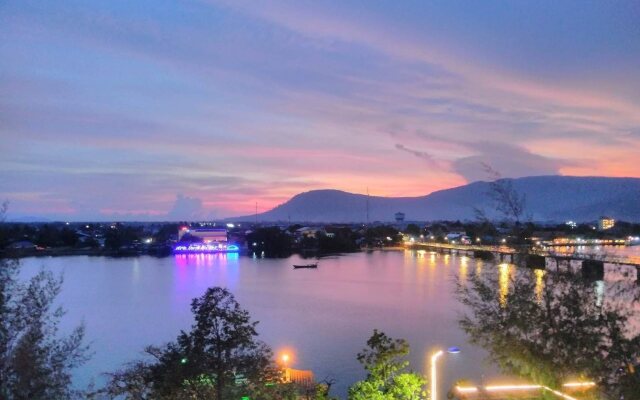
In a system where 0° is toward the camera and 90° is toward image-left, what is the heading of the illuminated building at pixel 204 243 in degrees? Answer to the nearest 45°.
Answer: approximately 0°

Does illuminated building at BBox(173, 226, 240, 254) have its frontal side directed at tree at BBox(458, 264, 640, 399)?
yes

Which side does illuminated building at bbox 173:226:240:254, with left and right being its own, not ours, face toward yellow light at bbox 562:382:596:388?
front

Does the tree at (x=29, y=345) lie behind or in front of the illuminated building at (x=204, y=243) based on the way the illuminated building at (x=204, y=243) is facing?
in front

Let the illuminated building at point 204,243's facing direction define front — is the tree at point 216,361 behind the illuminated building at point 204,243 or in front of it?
in front

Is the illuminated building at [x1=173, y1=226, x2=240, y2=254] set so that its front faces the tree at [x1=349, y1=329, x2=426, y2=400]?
yes
